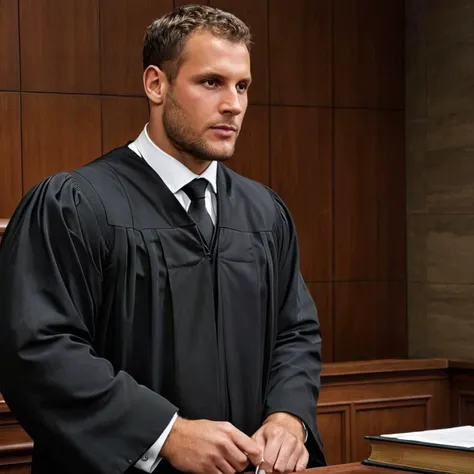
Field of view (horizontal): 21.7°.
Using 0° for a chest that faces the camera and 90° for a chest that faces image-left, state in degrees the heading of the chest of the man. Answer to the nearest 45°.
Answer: approximately 315°

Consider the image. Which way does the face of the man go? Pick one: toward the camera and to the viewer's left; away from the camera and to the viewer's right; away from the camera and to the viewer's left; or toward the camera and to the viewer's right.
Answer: toward the camera and to the viewer's right
